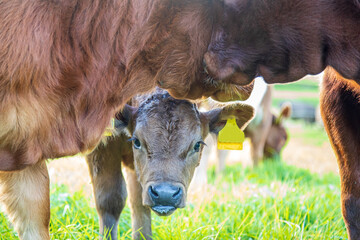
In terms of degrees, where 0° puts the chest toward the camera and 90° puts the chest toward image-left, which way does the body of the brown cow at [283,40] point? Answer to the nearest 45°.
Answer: approximately 90°

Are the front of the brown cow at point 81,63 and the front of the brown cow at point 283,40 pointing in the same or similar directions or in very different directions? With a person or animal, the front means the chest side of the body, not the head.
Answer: very different directions

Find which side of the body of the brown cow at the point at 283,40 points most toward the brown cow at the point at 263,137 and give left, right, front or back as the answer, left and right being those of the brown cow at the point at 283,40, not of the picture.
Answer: right

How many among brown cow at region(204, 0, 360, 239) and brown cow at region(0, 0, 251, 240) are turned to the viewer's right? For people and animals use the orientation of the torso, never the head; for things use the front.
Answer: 1

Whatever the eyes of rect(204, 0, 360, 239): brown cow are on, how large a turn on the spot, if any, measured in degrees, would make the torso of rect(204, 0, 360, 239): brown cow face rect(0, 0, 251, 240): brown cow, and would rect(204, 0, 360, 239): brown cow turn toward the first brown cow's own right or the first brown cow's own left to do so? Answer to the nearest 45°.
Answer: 0° — it already faces it

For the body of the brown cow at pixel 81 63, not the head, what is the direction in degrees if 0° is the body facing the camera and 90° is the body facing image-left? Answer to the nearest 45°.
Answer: approximately 270°
